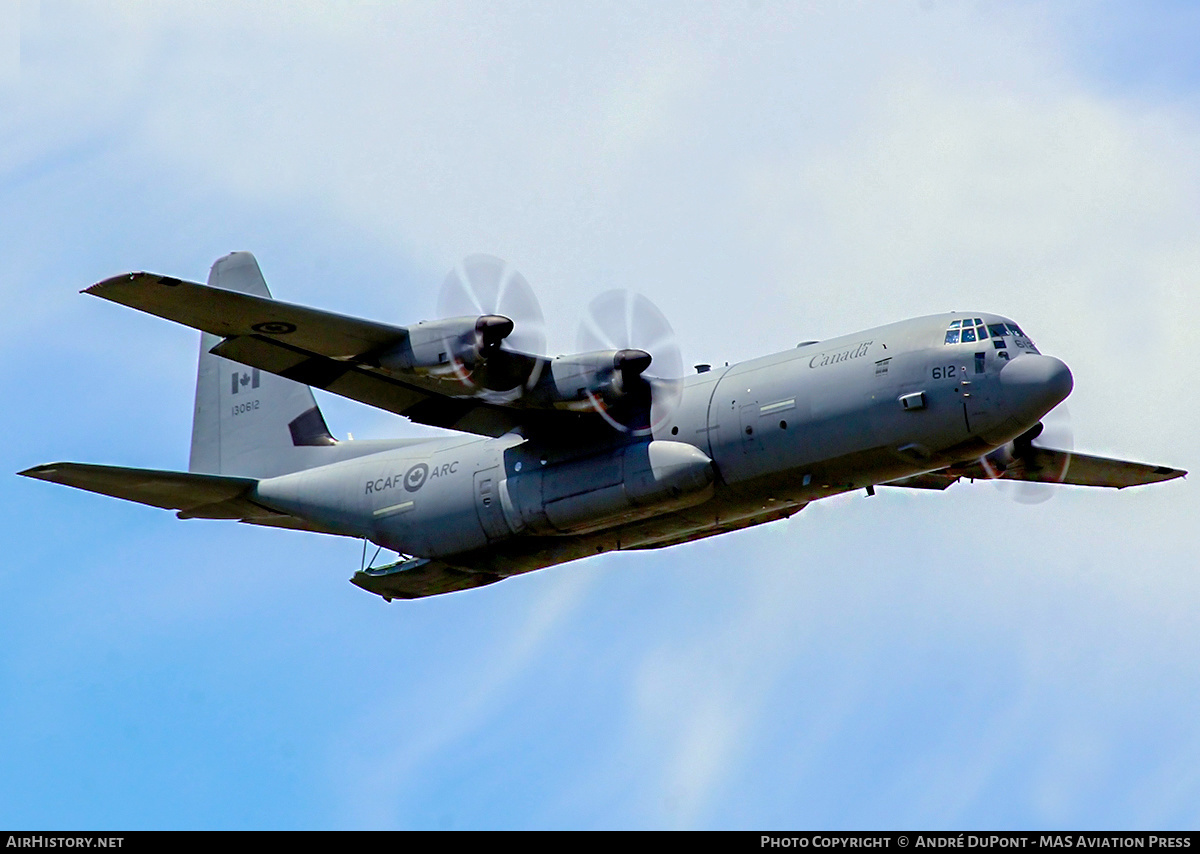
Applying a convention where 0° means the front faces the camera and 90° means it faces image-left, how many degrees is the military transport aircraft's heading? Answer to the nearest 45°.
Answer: approximately 315°
